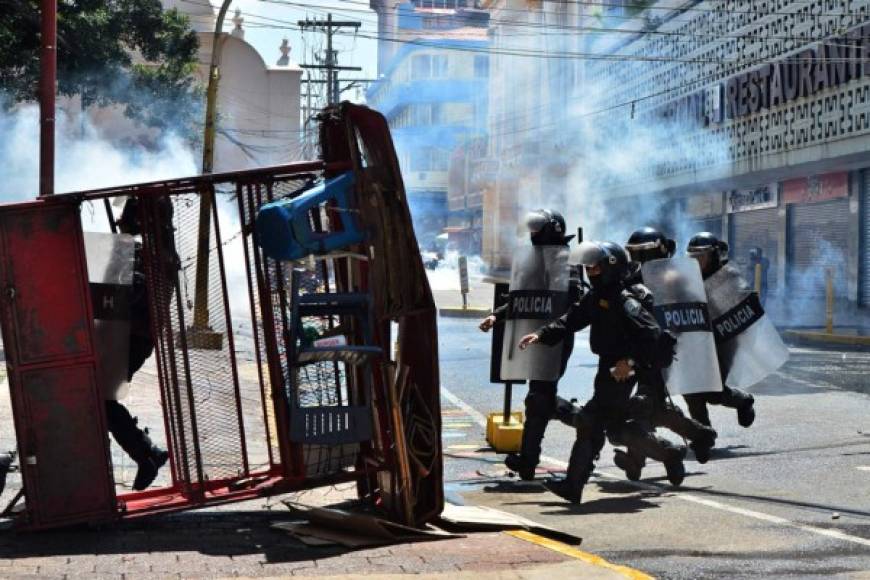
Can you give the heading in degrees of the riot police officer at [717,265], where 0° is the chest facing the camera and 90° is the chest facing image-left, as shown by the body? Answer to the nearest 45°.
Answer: approximately 45°

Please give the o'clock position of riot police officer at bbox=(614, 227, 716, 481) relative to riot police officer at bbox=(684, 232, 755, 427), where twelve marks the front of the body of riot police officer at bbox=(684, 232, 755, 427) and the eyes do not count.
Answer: riot police officer at bbox=(614, 227, 716, 481) is roughly at 11 o'clock from riot police officer at bbox=(684, 232, 755, 427).

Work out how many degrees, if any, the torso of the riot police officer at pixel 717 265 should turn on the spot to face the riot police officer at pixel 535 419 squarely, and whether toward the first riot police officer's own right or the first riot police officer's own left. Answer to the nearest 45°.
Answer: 0° — they already face them

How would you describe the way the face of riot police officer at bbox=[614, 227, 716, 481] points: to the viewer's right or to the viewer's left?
to the viewer's left

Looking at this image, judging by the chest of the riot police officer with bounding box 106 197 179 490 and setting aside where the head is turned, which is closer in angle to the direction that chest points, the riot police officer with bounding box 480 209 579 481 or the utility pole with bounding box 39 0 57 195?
the utility pole

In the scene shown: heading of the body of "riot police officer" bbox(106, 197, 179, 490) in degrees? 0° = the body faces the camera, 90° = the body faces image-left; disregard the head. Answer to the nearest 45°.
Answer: approximately 90°

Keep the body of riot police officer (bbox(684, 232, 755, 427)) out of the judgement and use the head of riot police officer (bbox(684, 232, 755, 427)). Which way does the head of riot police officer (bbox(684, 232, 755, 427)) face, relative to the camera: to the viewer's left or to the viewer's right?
to the viewer's left
